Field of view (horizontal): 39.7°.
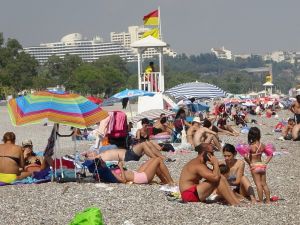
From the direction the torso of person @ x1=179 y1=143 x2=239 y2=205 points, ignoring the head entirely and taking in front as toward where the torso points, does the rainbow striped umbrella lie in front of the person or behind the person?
behind

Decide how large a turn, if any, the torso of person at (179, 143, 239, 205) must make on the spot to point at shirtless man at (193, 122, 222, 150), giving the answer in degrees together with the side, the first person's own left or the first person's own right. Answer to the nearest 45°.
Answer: approximately 90° to the first person's own left

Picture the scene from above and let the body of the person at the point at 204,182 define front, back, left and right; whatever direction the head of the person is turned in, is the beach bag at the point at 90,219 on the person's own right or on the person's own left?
on the person's own right

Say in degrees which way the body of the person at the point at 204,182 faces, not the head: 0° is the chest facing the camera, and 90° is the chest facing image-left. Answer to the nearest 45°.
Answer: approximately 270°

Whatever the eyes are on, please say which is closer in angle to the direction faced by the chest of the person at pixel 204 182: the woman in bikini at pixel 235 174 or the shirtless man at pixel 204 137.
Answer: the woman in bikini

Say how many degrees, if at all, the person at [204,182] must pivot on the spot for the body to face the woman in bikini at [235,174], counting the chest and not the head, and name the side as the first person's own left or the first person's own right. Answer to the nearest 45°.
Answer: approximately 45° to the first person's own left
